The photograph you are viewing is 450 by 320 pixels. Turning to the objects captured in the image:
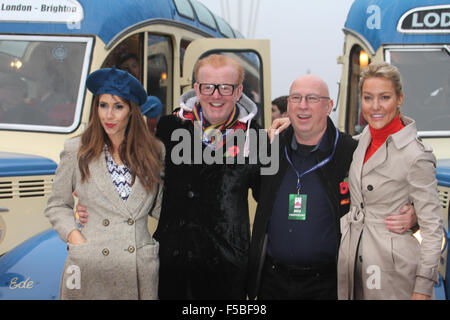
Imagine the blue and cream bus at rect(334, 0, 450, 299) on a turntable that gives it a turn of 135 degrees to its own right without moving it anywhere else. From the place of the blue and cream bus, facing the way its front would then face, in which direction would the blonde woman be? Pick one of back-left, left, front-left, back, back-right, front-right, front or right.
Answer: back-left

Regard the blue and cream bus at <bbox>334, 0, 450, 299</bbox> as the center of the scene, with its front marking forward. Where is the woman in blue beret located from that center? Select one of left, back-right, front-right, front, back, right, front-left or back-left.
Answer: front-right

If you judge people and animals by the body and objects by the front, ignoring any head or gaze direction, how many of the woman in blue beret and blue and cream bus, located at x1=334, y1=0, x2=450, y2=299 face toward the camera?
2

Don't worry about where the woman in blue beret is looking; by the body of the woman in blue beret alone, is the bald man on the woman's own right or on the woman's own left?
on the woman's own left

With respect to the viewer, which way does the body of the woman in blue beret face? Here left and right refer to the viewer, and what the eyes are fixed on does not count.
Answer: facing the viewer

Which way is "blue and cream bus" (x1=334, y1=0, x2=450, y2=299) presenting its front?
toward the camera

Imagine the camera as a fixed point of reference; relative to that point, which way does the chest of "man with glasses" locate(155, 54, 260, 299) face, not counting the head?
toward the camera

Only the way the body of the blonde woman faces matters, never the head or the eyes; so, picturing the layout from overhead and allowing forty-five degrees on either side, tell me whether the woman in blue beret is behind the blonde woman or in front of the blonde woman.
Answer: in front

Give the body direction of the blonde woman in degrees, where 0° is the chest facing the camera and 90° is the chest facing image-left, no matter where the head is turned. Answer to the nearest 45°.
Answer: approximately 45°

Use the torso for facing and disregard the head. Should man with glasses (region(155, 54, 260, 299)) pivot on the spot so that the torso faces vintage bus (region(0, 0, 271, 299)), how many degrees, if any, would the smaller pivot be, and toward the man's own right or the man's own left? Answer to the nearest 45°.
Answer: approximately 135° to the man's own right

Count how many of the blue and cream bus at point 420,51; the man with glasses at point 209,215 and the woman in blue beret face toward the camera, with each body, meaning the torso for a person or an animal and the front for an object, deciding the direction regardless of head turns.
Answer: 3
